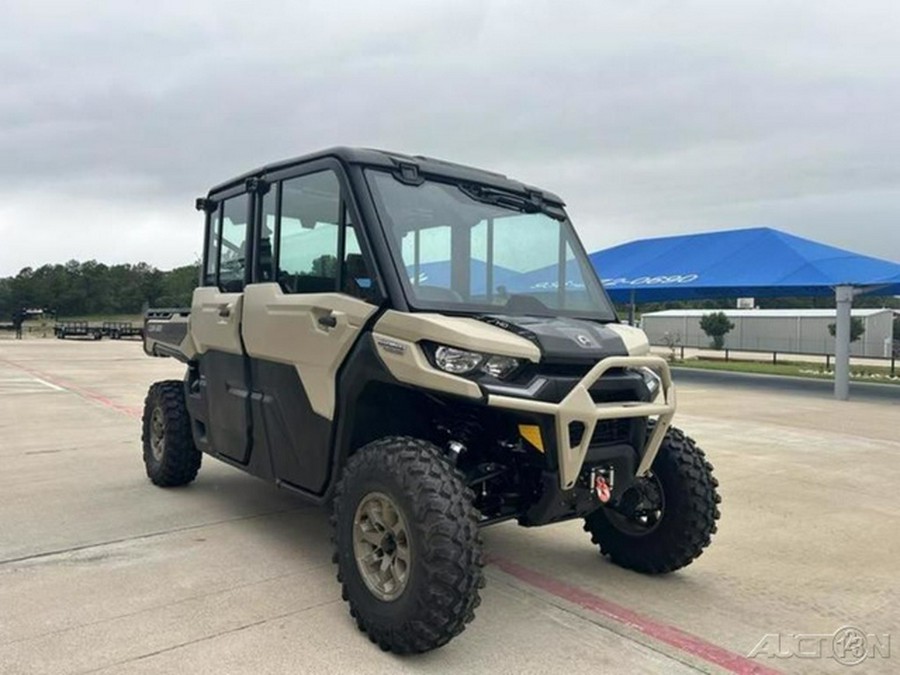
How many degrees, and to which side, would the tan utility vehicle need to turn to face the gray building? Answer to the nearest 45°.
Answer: approximately 90° to its left

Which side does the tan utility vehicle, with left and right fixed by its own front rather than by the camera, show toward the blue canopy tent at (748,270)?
left

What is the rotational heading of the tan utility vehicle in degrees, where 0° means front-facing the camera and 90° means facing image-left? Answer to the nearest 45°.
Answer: approximately 315°

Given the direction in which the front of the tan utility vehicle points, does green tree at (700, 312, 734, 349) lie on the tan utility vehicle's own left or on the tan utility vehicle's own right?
on the tan utility vehicle's own left
